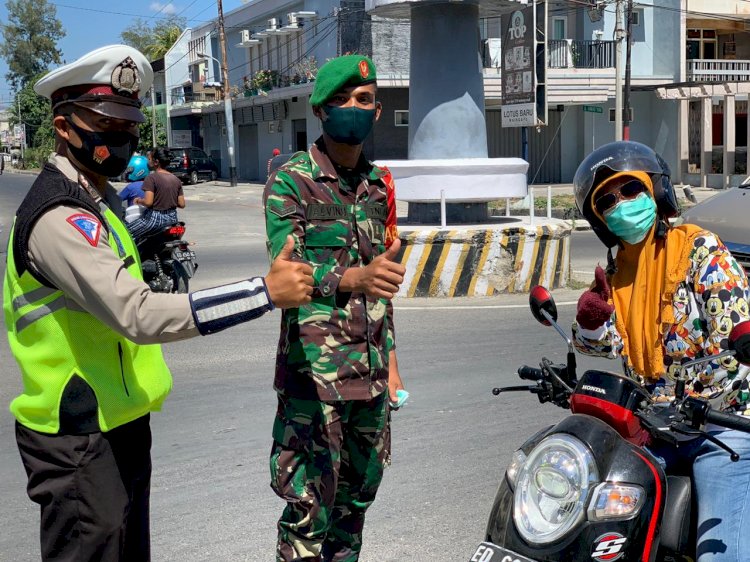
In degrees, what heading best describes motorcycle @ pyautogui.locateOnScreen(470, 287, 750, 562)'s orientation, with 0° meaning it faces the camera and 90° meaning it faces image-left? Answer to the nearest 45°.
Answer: approximately 45°

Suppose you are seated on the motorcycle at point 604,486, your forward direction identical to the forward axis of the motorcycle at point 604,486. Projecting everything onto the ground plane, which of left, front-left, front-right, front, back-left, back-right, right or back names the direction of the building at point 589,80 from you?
back-right

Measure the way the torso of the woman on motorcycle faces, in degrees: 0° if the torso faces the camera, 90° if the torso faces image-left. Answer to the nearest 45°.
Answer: approximately 45°

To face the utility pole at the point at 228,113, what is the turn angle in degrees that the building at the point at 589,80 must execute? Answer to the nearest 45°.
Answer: approximately 45° to its right

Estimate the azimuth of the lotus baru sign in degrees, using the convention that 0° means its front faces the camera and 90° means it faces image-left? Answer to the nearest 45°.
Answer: approximately 45°

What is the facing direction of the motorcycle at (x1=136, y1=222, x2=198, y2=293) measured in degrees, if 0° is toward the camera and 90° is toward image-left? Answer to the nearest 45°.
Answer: approximately 135°

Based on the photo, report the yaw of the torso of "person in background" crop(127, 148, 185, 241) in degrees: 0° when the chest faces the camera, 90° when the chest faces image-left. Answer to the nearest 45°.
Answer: approximately 135°

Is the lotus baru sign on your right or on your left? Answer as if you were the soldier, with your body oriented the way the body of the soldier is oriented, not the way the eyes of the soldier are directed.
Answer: on your left

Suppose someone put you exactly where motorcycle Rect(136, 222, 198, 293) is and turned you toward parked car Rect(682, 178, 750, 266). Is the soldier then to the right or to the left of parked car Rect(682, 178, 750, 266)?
right

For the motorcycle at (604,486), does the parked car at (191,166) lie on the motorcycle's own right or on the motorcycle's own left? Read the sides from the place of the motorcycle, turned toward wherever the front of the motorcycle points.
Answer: on the motorcycle's own right

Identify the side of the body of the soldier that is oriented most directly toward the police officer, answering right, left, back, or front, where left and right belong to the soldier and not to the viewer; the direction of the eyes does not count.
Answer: right

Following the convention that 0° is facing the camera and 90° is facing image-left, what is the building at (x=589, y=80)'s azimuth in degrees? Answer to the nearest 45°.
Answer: approximately 45°
